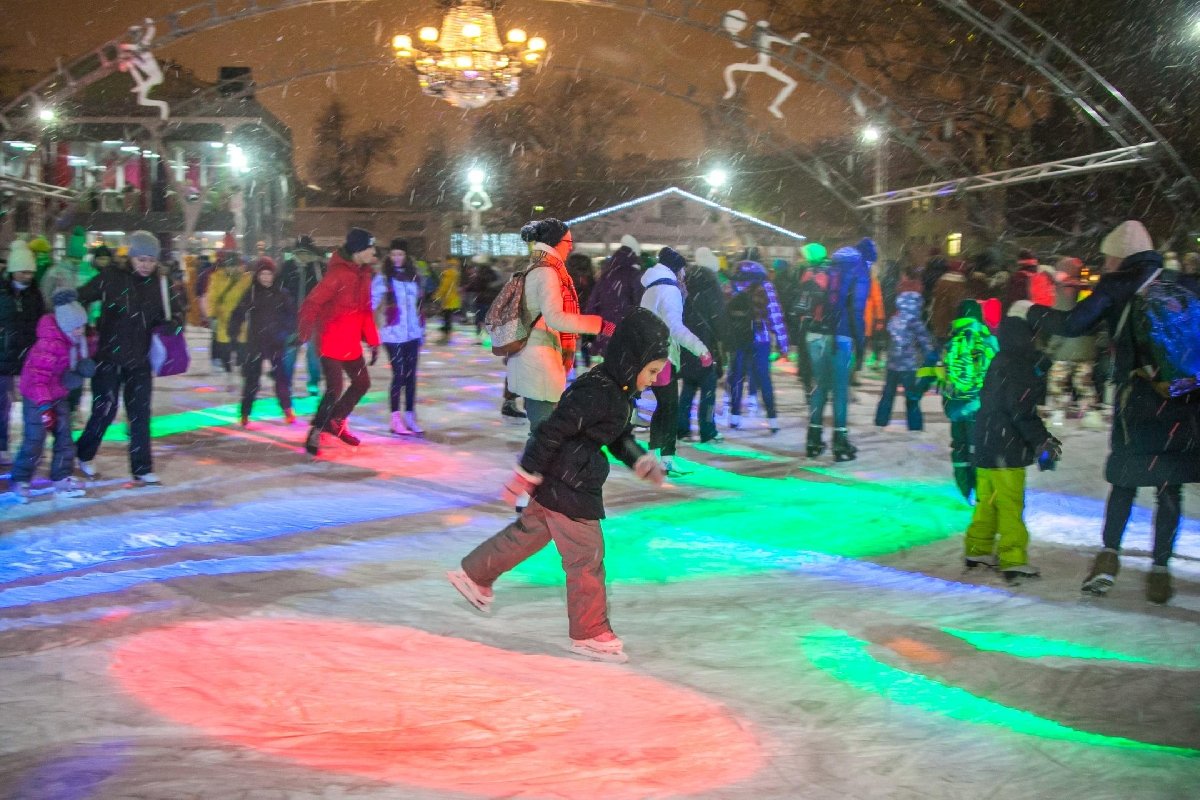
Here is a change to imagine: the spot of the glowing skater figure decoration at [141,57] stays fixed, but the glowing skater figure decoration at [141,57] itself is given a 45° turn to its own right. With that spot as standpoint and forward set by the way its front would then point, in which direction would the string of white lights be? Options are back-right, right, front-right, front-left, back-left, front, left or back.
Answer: right

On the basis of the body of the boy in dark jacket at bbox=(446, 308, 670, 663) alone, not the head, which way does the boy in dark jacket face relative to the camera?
to the viewer's right

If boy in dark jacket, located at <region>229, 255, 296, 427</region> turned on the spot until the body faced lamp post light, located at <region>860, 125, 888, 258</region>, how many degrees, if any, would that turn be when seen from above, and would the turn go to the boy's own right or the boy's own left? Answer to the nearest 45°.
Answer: approximately 135° to the boy's own left

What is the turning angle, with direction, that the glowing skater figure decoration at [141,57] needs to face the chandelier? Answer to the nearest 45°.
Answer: approximately 180°

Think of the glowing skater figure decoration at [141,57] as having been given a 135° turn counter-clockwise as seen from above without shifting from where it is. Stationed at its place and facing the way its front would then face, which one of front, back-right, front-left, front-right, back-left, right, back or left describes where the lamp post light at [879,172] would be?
front-left

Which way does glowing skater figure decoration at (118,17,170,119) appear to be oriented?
to the viewer's left
